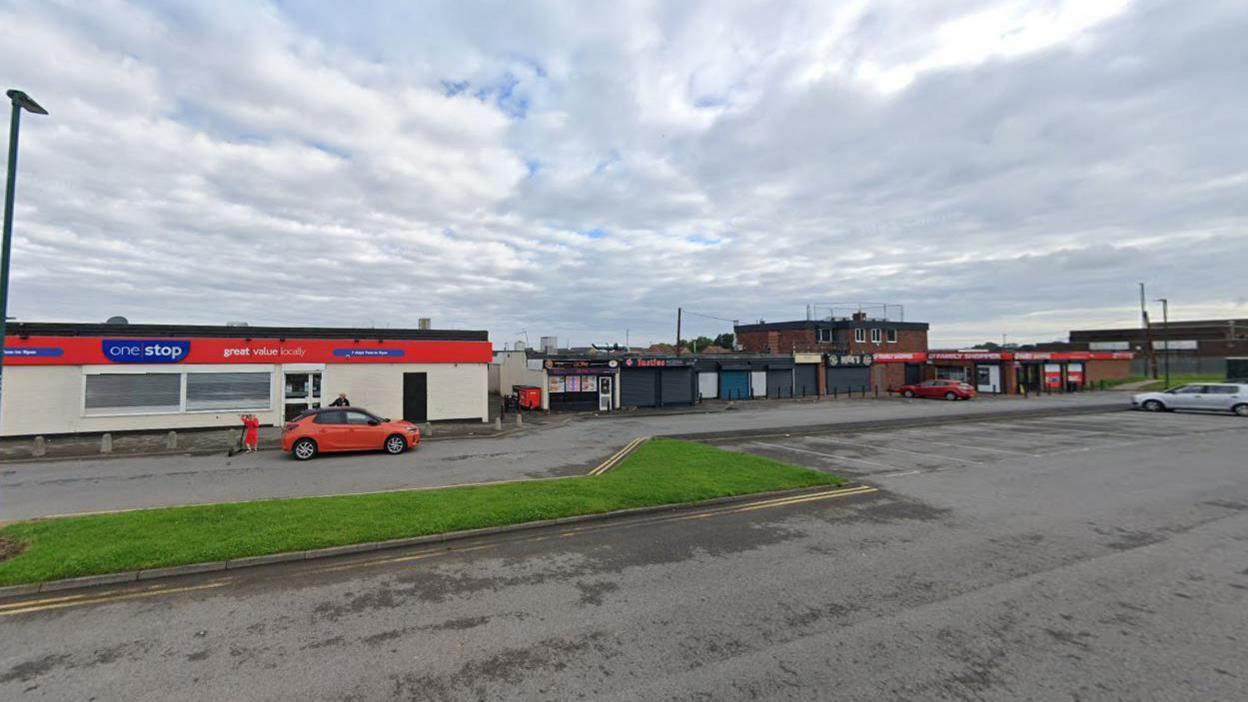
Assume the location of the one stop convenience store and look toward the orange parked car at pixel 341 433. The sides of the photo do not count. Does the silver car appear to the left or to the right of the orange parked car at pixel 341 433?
left

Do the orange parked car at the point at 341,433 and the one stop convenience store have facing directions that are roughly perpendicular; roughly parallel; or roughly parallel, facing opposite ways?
roughly perpendicular

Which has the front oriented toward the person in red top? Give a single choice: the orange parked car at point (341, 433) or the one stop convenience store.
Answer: the one stop convenience store

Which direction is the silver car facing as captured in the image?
to the viewer's left

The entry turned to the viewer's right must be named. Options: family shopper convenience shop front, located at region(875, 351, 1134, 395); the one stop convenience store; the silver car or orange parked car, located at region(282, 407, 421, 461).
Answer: the orange parked car

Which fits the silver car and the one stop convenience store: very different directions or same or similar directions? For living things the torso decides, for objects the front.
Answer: very different directions

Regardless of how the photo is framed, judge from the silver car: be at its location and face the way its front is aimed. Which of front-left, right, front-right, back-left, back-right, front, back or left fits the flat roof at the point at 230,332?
front-left

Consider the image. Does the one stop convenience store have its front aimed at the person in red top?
yes

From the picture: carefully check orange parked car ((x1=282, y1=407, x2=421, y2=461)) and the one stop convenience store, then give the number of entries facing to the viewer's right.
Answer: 1

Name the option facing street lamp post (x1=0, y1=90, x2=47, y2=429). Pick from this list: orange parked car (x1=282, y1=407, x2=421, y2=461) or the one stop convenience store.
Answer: the one stop convenience store

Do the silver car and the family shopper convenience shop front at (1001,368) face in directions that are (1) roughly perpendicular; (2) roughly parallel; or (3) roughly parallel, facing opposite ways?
roughly perpendicular

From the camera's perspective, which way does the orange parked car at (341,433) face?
to the viewer's right

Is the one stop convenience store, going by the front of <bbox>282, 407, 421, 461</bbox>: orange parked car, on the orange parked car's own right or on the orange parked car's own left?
on the orange parked car's own left
